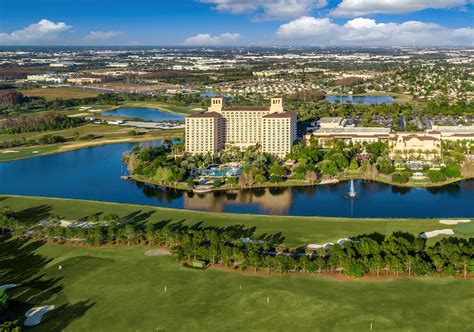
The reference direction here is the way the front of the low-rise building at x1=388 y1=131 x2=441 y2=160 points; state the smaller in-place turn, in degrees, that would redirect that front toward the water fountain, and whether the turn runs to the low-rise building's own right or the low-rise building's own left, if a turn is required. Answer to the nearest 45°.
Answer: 0° — it already faces it

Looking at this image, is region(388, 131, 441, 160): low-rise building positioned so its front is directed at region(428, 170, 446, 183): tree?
yes

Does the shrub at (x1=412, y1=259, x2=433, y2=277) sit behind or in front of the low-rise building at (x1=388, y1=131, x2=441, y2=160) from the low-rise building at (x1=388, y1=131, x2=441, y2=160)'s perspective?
in front

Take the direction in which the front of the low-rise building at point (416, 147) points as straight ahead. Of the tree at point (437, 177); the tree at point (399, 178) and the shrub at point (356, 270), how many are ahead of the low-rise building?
3

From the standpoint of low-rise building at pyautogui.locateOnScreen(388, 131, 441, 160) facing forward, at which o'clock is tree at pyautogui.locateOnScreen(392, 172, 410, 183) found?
The tree is roughly at 12 o'clock from the low-rise building.

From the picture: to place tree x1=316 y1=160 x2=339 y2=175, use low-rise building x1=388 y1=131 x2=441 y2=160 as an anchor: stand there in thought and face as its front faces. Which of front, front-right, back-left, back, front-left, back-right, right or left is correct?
front-right

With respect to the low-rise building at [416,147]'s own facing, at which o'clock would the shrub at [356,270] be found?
The shrub is roughly at 12 o'clock from the low-rise building.

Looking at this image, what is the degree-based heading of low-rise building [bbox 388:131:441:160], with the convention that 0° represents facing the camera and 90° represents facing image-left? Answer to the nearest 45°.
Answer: approximately 0°

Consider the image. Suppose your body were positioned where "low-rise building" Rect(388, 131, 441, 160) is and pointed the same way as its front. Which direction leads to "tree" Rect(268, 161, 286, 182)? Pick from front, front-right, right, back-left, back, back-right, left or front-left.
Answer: front-right

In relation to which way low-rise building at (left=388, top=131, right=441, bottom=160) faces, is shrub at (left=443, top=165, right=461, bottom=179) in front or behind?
in front
